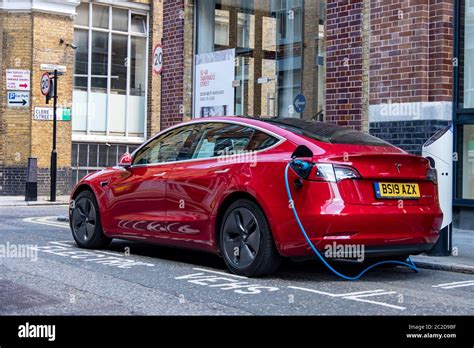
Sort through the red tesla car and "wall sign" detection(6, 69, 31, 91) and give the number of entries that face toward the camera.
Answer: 1

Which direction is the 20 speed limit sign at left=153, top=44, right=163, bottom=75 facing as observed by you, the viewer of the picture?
facing the viewer and to the left of the viewer

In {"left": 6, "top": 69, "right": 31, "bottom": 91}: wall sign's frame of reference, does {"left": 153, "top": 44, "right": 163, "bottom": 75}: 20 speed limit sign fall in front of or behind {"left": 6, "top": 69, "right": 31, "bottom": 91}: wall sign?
in front

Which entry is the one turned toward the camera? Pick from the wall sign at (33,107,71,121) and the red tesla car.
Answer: the wall sign

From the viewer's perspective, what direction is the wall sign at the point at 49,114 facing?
toward the camera

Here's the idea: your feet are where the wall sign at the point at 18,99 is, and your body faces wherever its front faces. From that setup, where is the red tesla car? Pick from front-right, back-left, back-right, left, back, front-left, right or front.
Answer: front

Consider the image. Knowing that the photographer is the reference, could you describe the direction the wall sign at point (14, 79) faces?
facing the viewer

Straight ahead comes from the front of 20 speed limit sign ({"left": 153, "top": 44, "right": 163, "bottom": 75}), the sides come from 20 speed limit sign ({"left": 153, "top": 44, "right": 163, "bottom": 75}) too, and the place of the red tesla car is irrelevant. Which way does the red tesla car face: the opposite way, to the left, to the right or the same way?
to the right

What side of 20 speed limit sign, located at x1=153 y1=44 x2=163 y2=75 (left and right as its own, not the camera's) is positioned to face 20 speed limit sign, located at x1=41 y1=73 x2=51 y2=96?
right

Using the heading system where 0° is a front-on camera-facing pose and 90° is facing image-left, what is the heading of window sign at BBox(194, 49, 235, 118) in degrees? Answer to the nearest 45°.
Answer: approximately 45°

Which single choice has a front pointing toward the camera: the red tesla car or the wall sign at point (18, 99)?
the wall sign

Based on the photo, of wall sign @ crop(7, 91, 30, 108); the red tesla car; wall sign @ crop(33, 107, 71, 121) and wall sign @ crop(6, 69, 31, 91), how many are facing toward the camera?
3

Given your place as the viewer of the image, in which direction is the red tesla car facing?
facing away from the viewer and to the left of the viewer

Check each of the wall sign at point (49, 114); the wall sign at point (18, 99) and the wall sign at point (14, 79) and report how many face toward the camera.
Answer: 3

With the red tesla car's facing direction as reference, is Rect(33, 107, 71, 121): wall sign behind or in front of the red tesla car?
in front

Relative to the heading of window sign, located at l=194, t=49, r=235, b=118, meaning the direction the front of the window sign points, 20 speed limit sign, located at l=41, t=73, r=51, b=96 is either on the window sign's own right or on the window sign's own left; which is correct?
on the window sign's own right
